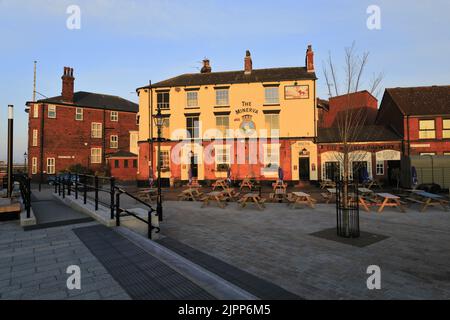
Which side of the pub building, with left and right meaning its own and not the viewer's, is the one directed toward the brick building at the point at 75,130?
right

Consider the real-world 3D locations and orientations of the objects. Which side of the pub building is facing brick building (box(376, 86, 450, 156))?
left

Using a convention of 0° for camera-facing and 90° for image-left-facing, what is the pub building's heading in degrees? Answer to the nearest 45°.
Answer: approximately 0°

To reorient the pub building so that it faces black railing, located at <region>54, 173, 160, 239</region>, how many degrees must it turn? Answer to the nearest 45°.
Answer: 0° — it already faces it

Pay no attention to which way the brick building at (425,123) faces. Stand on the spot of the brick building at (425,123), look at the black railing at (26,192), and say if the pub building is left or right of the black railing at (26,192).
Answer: right

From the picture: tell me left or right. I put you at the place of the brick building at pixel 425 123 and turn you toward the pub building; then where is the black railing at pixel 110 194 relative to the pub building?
left

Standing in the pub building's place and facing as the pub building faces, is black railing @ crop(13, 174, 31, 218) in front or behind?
in front
